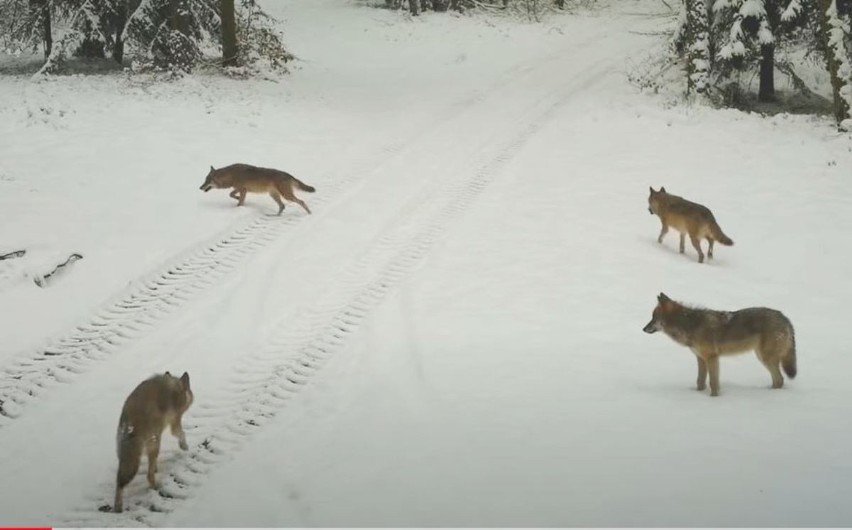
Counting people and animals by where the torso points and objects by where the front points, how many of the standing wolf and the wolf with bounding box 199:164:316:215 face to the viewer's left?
2

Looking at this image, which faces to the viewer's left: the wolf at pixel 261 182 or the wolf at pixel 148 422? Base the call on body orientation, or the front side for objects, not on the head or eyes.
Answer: the wolf at pixel 261 182

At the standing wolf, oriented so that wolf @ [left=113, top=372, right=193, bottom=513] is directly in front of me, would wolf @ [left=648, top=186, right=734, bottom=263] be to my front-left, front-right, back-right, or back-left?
back-right

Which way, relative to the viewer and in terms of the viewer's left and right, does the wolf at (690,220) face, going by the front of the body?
facing away from the viewer and to the left of the viewer

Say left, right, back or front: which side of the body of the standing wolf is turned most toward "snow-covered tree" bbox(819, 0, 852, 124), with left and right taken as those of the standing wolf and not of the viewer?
right

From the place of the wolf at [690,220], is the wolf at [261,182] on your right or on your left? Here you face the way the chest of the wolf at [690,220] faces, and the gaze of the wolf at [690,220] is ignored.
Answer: on your left

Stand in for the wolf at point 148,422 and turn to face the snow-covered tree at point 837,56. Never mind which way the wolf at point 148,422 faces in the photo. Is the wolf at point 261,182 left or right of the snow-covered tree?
left

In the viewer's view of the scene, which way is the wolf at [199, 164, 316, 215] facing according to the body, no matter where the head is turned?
to the viewer's left

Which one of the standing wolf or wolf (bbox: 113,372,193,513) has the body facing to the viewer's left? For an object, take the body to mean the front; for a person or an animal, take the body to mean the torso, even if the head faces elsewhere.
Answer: the standing wolf

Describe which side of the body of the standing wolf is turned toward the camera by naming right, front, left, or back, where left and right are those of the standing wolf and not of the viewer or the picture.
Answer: left

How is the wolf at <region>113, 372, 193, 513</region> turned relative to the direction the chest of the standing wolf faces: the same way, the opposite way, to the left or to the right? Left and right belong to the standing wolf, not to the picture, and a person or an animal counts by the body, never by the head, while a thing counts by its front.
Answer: to the right

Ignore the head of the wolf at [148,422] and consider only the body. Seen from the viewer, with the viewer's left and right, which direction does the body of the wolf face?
facing away from the viewer and to the right of the viewer

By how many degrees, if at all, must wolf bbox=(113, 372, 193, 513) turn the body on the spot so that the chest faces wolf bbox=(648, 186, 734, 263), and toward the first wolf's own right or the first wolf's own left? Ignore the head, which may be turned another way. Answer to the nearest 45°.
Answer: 0° — it already faces it
